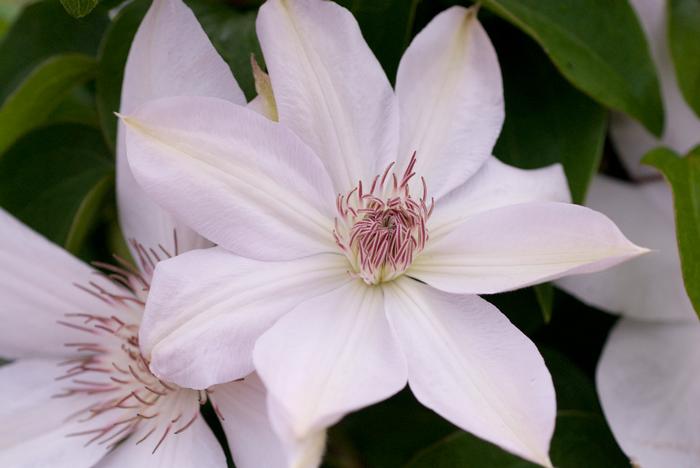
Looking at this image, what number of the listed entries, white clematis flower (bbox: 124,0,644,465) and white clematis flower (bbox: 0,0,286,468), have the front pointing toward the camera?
2

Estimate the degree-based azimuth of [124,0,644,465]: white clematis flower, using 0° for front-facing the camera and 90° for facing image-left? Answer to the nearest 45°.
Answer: approximately 0°
